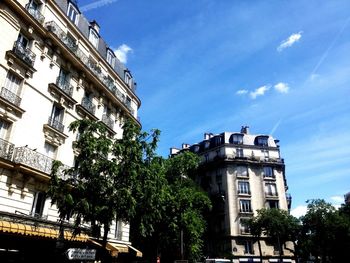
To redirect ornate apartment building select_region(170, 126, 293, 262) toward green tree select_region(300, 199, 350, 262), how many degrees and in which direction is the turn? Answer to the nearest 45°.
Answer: approximately 45° to its left

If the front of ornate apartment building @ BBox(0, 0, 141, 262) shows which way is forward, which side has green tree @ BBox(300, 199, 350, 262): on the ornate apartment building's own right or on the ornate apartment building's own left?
on the ornate apartment building's own left

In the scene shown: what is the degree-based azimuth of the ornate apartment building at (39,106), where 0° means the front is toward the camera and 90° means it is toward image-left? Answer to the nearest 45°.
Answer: approximately 315°

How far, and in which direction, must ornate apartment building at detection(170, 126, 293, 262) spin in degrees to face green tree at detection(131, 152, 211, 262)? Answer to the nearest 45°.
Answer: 0° — it already faces it

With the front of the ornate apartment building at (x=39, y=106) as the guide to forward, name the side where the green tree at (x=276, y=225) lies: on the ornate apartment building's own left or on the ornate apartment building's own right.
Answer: on the ornate apartment building's own left

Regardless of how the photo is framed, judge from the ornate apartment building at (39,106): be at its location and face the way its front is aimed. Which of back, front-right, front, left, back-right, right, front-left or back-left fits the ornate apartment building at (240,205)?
left

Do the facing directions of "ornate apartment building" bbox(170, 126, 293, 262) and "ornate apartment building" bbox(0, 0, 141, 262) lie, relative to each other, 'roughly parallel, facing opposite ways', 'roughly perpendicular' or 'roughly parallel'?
roughly perpendicular

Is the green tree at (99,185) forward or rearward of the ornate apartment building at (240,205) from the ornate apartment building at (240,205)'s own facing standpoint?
forward

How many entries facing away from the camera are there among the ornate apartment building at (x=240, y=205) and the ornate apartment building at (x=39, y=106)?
0

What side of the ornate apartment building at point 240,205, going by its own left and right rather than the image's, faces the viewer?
front
